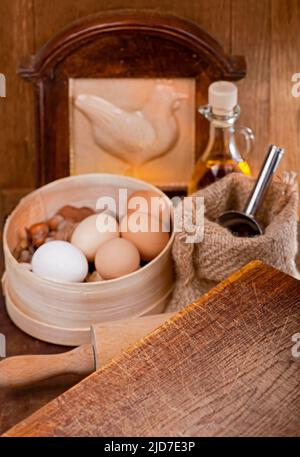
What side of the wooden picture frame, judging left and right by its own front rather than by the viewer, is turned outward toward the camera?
front

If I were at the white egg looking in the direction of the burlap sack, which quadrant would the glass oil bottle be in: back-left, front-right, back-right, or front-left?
front-left
